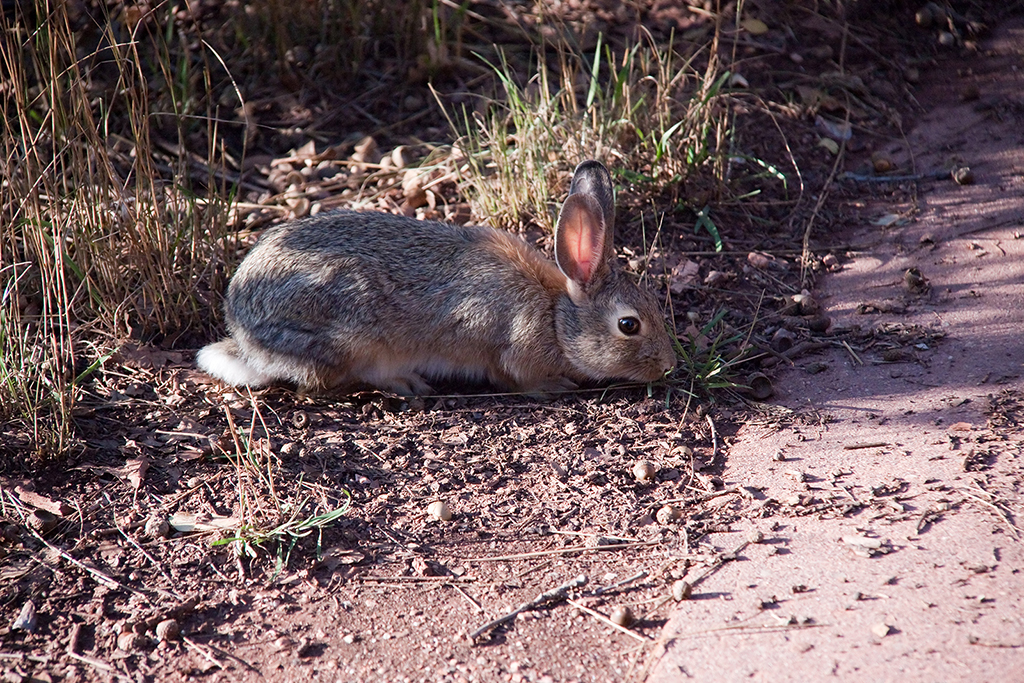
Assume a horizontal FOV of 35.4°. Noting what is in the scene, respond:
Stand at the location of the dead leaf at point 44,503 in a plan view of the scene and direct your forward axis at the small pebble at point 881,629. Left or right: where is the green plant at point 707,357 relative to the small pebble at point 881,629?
left

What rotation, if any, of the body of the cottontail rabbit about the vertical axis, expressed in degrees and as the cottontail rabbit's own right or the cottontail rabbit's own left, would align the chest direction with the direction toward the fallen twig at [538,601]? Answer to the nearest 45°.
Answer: approximately 90° to the cottontail rabbit's own right

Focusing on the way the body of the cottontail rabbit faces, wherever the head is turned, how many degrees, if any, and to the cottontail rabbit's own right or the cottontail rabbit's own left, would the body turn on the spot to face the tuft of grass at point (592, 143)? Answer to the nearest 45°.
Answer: approximately 45° to the cottontail rabbit's own left

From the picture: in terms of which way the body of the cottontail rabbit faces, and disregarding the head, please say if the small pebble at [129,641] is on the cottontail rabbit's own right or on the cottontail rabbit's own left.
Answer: on the cottontail rabbit's own right

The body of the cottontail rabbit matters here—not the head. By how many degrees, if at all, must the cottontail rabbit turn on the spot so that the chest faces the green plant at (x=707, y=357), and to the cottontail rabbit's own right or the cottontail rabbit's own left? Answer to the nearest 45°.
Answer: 0° — it already faces it

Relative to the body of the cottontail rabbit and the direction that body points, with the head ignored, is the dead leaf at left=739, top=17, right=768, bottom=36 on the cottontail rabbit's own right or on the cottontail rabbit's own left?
on the cottontail rabbit's own left

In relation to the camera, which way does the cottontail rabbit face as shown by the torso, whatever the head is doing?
to the viewer's right

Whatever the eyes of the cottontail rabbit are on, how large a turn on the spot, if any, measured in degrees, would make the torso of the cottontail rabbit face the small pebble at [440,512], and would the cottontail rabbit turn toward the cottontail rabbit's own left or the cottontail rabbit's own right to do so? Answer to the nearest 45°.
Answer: approximately 90° to the cottontail rabbit's own right

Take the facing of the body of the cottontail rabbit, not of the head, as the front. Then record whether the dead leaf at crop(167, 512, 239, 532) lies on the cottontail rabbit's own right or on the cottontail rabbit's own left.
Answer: on the cottontail rabbit's own right
